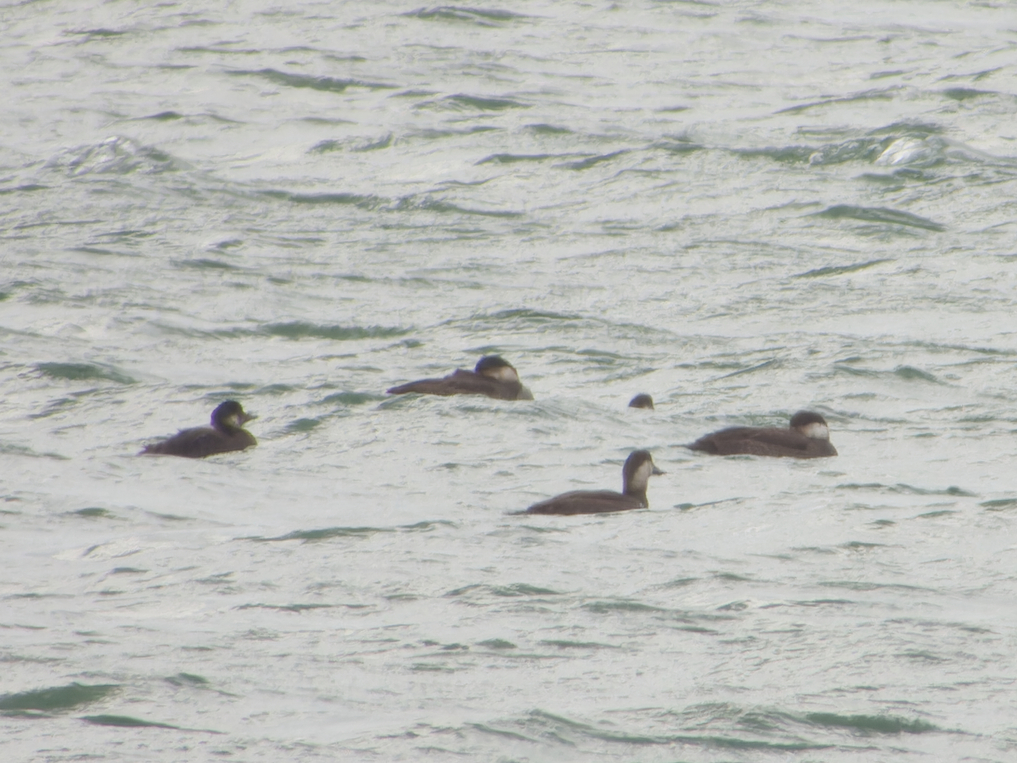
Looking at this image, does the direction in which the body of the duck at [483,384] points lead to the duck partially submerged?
yes

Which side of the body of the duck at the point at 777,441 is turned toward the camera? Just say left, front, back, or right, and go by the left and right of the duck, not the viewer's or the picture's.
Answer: right

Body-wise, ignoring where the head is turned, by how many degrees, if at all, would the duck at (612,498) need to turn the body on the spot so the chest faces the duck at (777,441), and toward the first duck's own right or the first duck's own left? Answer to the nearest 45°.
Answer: approximately 45° to the first duck's own left

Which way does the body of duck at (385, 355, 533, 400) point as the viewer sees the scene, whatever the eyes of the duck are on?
to the viewer's right

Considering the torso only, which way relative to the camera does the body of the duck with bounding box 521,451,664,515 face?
to the viewer's right

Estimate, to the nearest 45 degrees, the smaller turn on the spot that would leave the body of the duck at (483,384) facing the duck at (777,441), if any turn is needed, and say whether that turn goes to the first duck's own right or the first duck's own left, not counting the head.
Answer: approximately 45° to the first duck's own right

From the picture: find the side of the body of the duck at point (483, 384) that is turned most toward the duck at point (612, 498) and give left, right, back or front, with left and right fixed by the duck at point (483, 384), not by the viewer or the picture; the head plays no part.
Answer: right

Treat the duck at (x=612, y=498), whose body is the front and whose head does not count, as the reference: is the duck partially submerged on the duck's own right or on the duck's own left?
on the duck's own left

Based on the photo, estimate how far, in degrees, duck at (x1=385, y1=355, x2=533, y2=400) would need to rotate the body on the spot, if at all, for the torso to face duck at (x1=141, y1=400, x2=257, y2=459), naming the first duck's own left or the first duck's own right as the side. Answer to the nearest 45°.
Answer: approximately 135° to the first duck's own right

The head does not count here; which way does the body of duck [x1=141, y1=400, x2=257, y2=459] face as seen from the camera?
to the viewer's right
